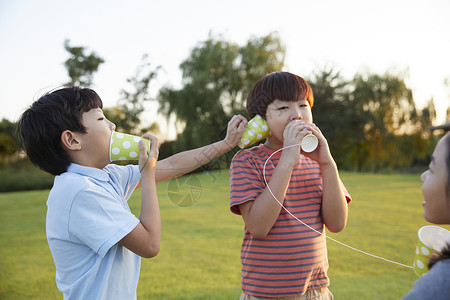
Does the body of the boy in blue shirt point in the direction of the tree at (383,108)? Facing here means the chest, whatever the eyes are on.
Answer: no

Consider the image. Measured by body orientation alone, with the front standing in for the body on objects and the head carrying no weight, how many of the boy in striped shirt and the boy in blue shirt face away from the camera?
0

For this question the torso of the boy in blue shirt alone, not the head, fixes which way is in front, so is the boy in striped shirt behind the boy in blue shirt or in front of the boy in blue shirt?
in front

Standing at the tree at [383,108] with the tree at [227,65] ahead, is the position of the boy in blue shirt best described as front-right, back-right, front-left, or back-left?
front-left

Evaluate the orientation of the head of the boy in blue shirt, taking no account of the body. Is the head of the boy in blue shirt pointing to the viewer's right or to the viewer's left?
to the viewer's right

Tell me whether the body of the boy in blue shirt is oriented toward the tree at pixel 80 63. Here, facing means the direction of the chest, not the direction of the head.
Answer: no

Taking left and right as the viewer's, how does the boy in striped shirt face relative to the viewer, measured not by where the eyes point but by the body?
facing the viewer and to the right of the viewer

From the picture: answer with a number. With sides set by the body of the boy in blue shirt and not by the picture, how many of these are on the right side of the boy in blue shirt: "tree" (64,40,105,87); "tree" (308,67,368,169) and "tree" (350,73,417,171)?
0

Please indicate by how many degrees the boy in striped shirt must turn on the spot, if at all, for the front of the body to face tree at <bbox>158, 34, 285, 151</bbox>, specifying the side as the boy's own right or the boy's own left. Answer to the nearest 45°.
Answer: approximately 135° to the boy's own left

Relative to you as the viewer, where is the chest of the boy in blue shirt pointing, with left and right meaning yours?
facing to the right of the viewer
